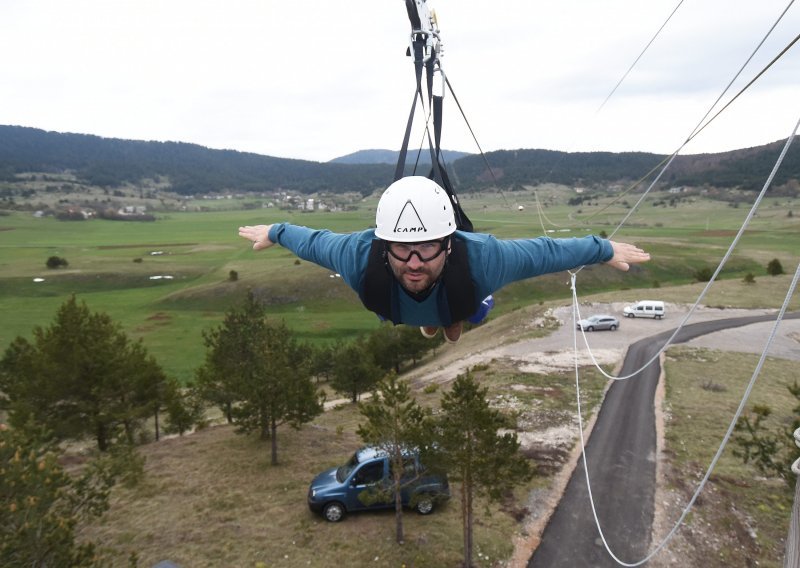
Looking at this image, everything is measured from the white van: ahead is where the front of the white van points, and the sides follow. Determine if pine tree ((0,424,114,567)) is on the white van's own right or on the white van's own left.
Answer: on the white van's own left

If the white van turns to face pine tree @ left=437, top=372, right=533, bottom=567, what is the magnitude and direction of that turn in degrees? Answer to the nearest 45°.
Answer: approximately 90° to its left

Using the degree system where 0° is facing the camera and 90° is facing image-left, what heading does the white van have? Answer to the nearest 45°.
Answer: approximately 90°

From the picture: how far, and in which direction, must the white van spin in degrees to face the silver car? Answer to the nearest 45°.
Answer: approximately 45° to its left

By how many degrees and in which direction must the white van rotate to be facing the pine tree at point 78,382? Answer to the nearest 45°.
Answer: approximately 45° to its left

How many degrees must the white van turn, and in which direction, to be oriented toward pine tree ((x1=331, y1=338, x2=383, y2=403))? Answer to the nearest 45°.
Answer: approximately 45° to its left

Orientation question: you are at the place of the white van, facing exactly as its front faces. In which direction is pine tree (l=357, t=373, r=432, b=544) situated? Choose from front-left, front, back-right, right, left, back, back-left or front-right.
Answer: left

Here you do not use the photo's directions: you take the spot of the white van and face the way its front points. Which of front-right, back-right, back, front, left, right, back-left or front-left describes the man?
left

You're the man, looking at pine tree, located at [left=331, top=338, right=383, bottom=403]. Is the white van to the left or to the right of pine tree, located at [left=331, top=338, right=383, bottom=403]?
right

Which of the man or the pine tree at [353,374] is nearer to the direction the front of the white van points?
the pine tree
